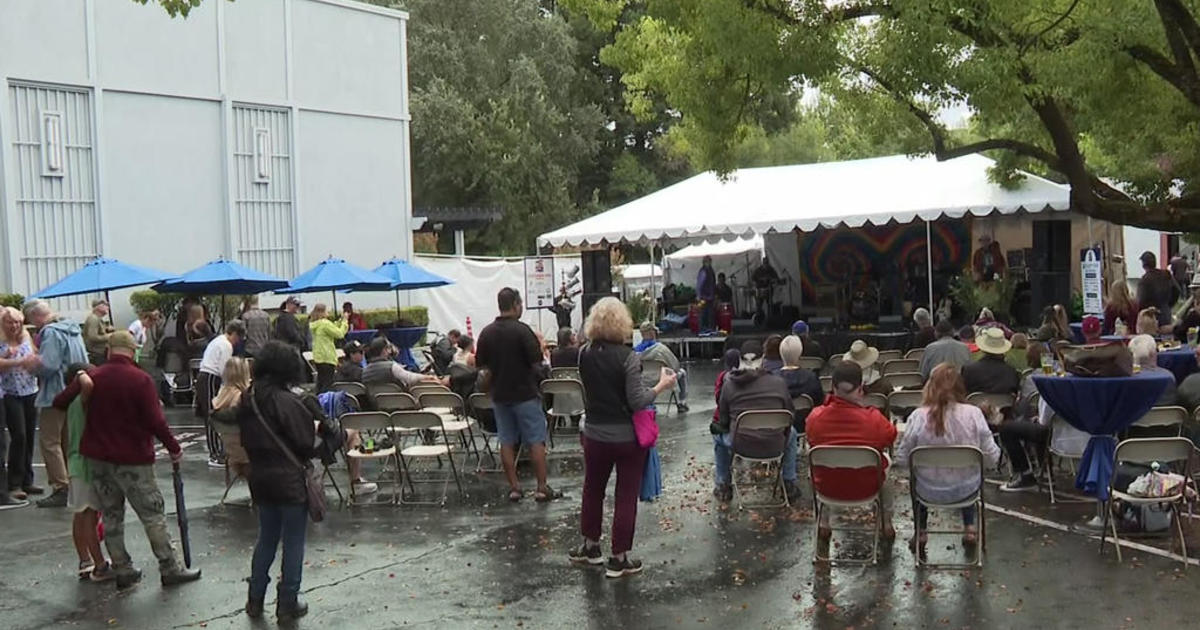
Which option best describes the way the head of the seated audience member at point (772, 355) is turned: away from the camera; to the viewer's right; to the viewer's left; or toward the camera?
away from the camera

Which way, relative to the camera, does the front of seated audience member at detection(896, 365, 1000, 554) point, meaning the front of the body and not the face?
away from the camera

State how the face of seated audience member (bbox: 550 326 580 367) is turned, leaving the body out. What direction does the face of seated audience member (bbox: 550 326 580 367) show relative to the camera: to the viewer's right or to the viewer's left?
to the viewer's right

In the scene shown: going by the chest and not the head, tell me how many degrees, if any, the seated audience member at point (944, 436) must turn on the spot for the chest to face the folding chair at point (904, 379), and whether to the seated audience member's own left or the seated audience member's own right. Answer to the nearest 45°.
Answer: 0° — they already face it

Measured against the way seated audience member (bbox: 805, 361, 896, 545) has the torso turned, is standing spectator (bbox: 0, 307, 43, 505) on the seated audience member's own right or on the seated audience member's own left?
on the seated audience member's own left

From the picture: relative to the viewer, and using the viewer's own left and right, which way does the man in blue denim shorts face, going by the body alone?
facing away from the viewer and to the right of the viewer

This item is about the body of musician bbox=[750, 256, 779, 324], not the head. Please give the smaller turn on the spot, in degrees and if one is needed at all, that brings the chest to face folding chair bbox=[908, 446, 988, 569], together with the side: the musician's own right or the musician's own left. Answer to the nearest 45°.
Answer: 0° — they already face it

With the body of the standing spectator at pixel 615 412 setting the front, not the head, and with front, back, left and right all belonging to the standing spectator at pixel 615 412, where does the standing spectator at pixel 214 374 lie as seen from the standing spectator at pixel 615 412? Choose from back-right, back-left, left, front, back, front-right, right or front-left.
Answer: left

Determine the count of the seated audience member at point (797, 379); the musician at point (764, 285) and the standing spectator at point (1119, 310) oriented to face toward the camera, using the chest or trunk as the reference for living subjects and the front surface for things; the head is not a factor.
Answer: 1

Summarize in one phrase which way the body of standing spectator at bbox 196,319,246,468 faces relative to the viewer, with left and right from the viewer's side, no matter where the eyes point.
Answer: facing to the right of the viewer

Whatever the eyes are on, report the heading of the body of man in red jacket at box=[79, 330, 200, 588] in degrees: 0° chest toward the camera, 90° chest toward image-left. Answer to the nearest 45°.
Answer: approximately 225°

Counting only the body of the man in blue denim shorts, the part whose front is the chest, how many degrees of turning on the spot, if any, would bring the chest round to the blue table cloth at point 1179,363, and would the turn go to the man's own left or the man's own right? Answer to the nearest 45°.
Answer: approximately 45° to the man's own right

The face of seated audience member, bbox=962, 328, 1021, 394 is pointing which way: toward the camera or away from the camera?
away from the camera

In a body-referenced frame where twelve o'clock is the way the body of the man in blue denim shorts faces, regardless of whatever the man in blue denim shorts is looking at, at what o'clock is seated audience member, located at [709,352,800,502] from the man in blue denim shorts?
The seated audience member is roughly at 2 o'clock from the man in blue denim shorts.

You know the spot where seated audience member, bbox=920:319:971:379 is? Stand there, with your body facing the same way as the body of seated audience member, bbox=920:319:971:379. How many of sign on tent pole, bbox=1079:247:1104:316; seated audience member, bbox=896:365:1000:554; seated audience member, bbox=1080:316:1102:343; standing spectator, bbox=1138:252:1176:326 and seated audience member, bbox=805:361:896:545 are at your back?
2
